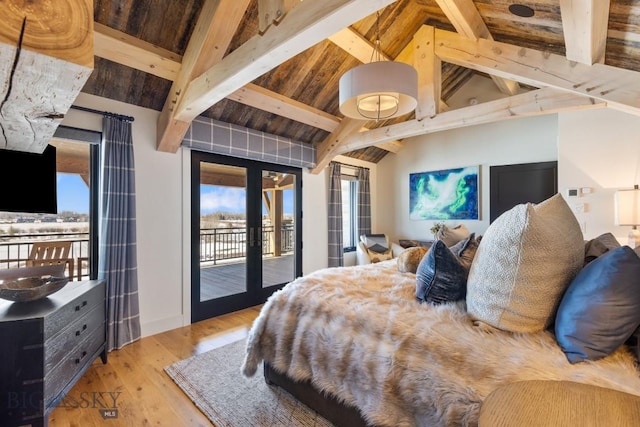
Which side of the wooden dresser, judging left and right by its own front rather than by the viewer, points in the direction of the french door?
left

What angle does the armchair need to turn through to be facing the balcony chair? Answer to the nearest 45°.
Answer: approximately 45° to its right

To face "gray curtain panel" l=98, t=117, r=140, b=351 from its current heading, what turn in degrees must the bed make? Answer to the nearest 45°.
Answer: approximately 45° to its right

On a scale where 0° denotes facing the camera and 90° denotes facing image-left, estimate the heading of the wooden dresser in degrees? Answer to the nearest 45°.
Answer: approximately 315°

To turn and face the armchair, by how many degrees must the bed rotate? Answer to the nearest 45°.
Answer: approximately 135° to its right

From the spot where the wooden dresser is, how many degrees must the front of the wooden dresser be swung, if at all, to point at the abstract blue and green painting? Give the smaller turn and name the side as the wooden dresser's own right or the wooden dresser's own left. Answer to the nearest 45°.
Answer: approximately 45° to the wooden dresser's own left

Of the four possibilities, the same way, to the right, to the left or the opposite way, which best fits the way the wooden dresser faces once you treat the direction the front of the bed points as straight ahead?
the opposite way

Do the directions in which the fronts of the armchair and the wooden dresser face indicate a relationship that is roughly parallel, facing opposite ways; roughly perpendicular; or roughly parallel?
roughly perpendicular

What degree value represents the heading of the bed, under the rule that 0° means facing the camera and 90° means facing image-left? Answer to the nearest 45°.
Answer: approximately 45°
